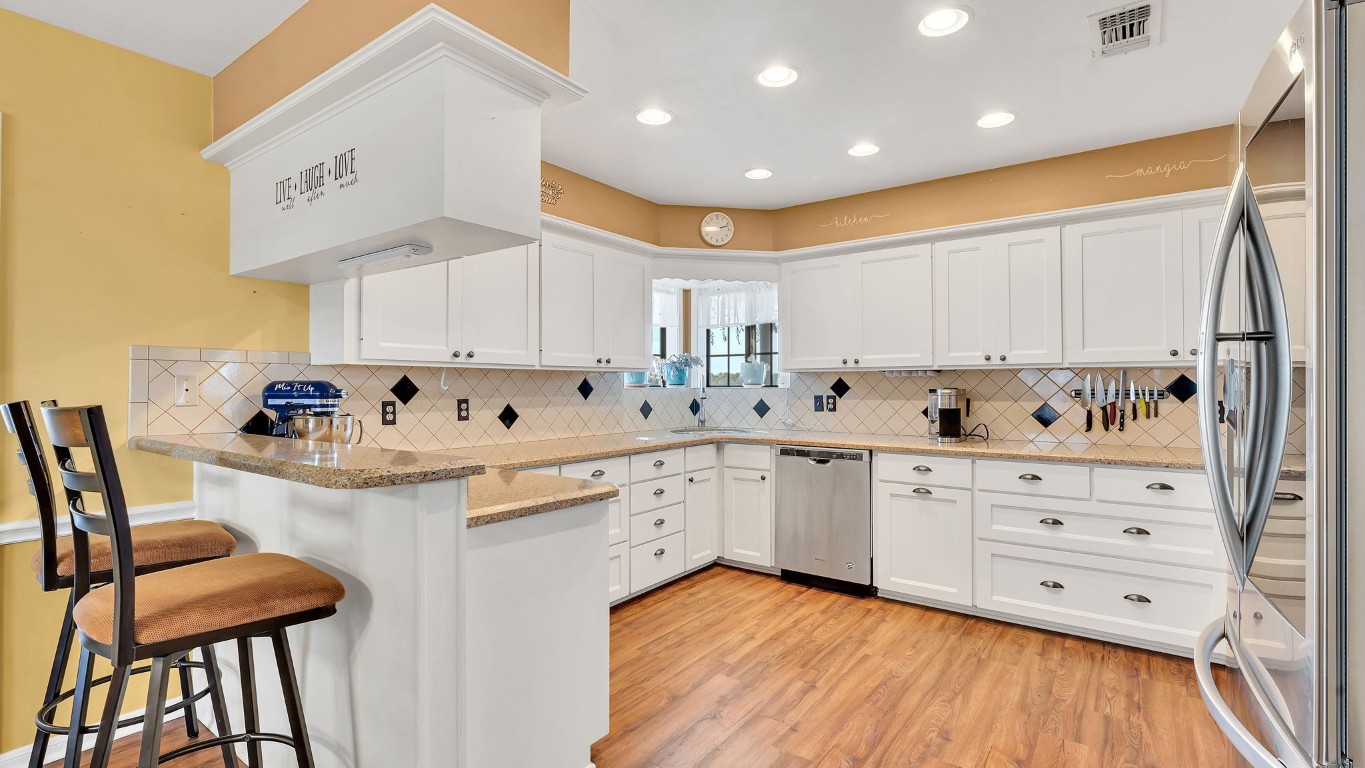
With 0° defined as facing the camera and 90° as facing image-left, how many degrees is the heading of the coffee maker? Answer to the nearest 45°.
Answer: approximately 0°

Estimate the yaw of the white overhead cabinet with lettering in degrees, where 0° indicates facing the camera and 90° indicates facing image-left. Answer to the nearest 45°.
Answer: approximately 45°

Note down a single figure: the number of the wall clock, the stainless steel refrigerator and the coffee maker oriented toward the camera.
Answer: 2

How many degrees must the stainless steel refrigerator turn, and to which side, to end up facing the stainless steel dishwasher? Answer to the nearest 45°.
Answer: approximately 45° to its right

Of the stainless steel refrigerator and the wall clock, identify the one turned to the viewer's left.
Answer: the stainless steel refrigerator

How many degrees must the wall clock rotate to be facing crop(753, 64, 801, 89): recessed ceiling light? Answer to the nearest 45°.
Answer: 0° — it already faces it

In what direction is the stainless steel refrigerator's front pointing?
to the viewer's left

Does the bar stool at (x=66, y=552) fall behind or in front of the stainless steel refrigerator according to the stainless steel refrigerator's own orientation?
in front

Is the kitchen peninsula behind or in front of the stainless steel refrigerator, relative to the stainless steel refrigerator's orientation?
in front

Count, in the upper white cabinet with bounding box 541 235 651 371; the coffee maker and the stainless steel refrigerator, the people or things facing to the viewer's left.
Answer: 1
